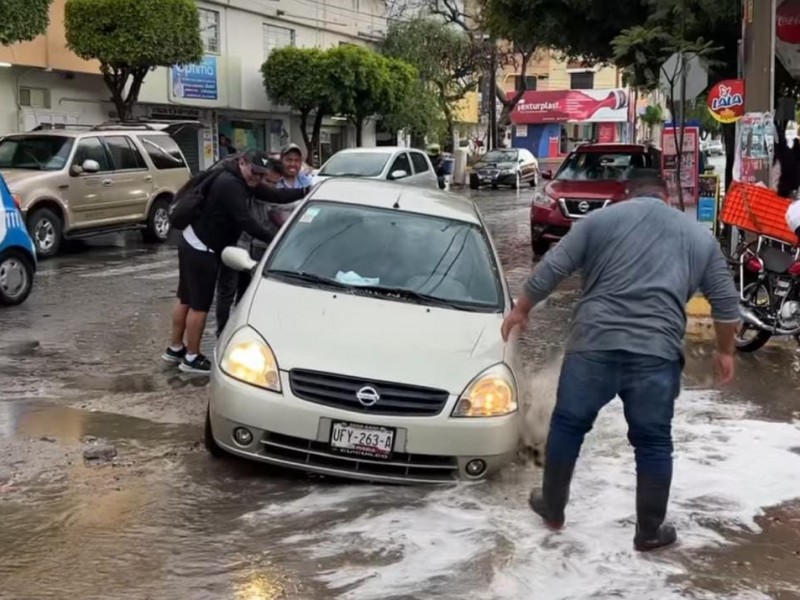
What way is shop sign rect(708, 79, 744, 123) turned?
toward the camera

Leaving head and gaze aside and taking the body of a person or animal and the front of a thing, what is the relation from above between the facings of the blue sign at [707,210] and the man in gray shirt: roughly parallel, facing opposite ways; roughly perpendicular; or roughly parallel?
roughly parallel, facing opposite ways

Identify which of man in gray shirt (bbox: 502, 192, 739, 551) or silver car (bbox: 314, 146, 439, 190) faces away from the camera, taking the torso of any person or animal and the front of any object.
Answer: the man in gray shirt

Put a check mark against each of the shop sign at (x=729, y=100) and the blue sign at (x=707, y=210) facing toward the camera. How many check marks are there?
2

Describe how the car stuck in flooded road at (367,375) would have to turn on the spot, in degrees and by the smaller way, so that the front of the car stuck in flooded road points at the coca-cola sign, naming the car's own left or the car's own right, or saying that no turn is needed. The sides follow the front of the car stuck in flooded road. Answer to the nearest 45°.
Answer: approximately 135° to the car's own left

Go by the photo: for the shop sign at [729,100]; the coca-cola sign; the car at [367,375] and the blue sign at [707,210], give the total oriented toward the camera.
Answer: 4

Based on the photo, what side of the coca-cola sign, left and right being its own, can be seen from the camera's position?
front

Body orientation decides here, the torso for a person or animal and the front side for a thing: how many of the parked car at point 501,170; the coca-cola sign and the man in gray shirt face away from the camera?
1

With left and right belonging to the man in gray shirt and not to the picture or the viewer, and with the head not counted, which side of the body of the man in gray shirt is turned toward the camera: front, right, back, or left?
back

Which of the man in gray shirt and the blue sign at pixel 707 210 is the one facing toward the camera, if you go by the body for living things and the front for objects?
the blue sign

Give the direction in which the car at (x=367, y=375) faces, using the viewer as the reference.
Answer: facing the viewer

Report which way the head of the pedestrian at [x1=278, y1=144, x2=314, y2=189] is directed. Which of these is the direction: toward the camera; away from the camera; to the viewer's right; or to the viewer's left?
toward the camera

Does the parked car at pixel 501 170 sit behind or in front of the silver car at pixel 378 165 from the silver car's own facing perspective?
behind
